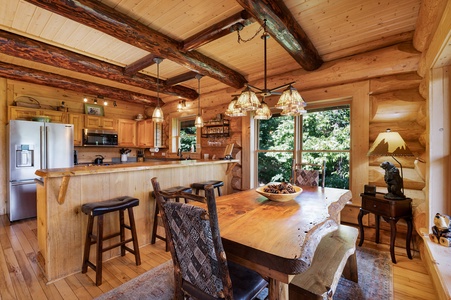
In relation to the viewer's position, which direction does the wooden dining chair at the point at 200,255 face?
facing away from the viewer and to the right of the viewer

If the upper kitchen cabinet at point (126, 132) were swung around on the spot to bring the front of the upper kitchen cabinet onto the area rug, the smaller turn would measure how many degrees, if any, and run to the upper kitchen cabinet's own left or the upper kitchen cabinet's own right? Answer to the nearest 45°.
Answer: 0° — it already faces it

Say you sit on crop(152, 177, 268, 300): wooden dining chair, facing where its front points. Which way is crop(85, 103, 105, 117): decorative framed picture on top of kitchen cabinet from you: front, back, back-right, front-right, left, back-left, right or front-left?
left

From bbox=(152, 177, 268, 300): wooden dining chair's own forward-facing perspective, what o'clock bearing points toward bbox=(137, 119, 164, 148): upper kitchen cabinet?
The upper kitchen cabinet is roughly at 10 o'clock from the wooden dining chair.

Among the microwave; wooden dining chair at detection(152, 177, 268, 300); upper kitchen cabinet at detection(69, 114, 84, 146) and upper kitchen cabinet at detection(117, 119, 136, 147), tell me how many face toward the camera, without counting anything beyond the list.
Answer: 3

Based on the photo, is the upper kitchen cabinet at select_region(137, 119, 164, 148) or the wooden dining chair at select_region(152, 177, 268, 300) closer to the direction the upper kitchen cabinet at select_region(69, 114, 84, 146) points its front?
the wooden dining chair

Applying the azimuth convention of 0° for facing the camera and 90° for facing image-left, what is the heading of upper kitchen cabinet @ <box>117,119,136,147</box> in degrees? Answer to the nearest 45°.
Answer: approximately 0°

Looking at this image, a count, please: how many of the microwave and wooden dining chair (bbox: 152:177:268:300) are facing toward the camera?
1
